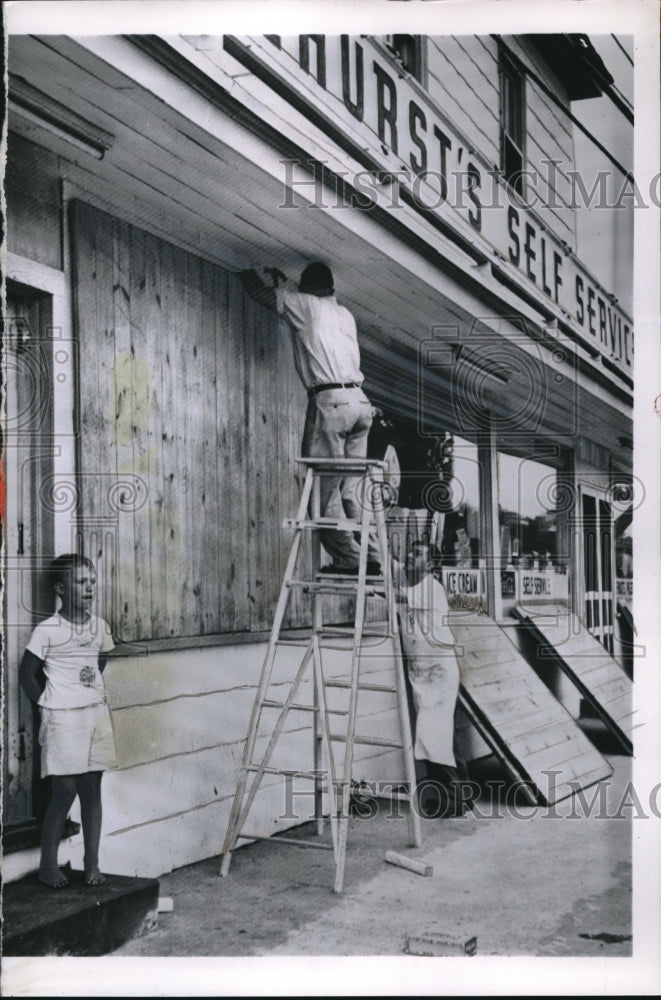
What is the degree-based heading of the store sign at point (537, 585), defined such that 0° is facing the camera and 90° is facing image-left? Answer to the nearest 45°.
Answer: approximately 315°

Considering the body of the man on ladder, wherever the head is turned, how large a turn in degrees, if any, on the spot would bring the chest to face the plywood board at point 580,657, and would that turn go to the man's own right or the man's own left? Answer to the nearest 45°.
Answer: approximately 90° to the man's own right

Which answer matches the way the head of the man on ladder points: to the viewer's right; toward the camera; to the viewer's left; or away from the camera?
away from the camera

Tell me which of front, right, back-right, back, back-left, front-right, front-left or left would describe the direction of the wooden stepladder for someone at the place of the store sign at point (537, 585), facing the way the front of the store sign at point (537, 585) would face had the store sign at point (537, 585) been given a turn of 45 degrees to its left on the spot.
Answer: back-right

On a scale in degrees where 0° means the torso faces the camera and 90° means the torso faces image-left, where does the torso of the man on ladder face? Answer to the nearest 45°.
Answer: approximately 135°

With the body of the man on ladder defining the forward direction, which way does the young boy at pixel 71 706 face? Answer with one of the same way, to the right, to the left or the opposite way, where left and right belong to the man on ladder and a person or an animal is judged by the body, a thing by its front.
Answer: the opposite way

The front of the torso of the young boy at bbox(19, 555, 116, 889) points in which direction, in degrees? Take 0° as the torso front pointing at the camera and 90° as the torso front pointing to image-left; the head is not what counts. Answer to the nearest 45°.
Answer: approximately 315°

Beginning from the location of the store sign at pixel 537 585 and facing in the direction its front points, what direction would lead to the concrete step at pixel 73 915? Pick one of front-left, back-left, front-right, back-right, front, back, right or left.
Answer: right

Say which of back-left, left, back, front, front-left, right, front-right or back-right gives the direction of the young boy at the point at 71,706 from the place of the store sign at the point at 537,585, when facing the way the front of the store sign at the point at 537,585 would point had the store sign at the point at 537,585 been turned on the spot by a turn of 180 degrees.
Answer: left

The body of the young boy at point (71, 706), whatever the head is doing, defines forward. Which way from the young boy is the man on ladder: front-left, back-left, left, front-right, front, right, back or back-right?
left

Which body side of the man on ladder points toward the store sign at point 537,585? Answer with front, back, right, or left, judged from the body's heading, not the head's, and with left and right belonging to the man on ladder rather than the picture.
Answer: right
